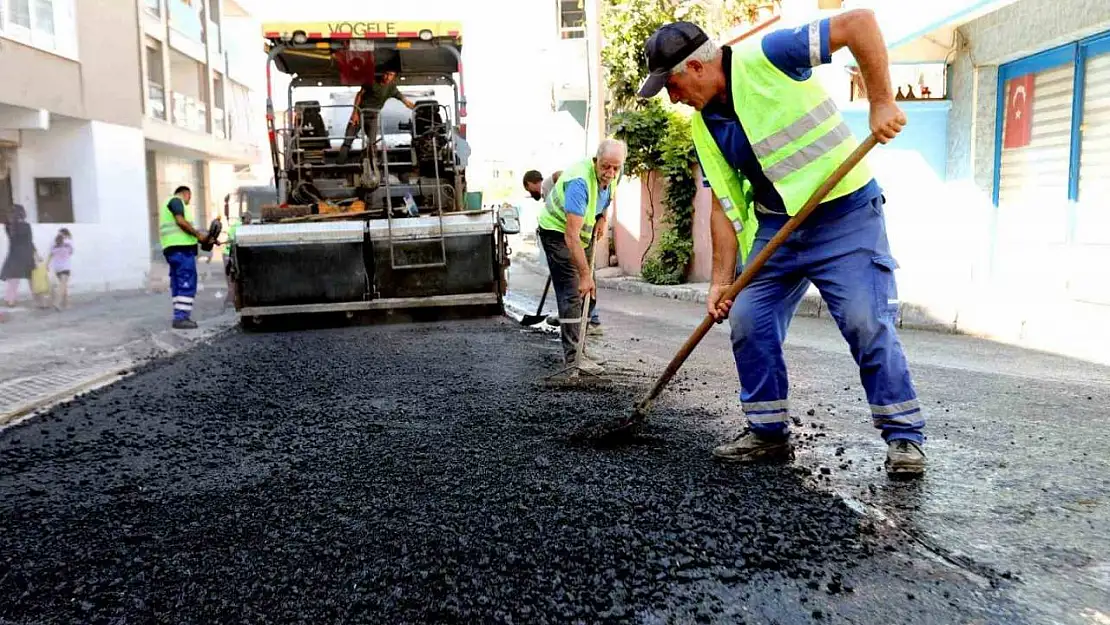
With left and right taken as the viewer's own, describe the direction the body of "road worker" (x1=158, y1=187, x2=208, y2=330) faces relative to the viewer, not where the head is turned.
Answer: facing to the right of the viewer

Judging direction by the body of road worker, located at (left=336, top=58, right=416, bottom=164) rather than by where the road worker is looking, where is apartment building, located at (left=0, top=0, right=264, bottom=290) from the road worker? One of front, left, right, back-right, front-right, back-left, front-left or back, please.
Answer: back-right

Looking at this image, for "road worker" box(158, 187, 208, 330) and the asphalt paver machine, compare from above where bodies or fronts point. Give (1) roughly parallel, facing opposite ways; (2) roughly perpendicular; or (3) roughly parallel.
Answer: roughly perpendicular

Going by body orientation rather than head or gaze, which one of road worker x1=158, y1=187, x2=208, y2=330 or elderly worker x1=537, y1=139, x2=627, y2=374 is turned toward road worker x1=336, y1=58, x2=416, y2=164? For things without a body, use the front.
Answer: road worker x1=158, y1=187, x2=208, y2=330

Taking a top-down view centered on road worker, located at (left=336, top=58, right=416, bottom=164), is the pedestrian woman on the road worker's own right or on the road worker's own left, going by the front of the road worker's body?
on the road worker's own right

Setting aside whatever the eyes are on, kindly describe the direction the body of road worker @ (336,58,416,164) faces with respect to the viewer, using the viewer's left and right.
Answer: facing the viewer

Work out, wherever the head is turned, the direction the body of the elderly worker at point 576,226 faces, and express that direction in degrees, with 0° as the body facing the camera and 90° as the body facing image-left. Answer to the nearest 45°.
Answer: approximately 315°

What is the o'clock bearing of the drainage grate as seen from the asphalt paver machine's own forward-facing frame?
The drainage grate is roughly at 7 o'clock from the asphalt paver machine.

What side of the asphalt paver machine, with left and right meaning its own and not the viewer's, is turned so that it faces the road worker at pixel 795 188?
back

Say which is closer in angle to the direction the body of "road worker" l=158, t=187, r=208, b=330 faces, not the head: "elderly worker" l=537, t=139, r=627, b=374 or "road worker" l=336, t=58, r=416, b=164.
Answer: the road worker

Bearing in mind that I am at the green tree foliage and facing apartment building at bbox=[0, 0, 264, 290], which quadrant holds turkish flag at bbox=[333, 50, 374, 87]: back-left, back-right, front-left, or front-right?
front-left

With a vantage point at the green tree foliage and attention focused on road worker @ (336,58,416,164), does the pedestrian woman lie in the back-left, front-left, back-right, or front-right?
front-right

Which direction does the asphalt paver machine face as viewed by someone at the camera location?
facing away from the viewer

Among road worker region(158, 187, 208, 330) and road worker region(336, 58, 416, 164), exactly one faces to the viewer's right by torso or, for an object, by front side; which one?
road worker region(158, 187, 208, 330)

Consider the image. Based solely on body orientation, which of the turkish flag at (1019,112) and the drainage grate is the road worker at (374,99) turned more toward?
the drainage grate

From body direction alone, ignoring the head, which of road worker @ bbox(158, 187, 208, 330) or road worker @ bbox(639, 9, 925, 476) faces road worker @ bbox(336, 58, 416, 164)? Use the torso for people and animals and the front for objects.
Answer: road worker @ bbox(158, 187, 208, 330)

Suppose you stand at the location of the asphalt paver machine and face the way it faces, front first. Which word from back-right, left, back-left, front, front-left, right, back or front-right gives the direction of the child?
front-left

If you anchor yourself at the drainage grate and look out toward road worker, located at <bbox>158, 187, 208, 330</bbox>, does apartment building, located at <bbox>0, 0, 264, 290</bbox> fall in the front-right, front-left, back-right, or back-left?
front-left

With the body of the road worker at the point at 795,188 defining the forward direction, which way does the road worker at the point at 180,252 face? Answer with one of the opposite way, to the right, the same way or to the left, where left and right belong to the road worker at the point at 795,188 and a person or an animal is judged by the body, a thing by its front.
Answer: the opposite way

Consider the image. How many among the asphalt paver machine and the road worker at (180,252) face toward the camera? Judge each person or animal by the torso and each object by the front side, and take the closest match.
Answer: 0

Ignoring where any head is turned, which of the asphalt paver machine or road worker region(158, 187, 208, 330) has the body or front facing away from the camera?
the asphalt paver machine

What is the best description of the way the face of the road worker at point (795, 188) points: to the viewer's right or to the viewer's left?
to the viewer's left
